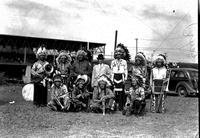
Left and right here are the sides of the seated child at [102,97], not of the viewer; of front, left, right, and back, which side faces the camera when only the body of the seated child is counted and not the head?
front

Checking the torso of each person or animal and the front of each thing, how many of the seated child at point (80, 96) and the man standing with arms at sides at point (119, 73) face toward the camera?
2

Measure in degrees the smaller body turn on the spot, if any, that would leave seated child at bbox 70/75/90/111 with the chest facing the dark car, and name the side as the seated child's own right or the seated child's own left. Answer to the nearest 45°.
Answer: approximately 135° to the seated child's own left

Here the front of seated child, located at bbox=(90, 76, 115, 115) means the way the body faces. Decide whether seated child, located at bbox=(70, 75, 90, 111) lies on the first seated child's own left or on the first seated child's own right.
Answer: on the first seated child's own right

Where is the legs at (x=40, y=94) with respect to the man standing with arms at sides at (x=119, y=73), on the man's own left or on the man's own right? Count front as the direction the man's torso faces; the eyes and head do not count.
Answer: on the man's own right

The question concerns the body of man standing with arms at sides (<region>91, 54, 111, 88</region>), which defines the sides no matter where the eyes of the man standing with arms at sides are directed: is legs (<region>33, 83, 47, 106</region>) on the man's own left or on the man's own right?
on the man's own right

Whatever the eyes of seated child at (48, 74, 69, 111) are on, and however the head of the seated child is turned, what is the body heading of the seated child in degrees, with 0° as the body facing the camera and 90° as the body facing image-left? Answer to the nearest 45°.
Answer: approximately 0°

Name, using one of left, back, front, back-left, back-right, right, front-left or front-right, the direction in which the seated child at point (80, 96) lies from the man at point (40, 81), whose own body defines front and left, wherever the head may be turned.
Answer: front-left

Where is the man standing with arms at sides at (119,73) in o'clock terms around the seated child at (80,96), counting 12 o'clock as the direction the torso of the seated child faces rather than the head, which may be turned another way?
The man standing with arms at sides is roughly at 9 o'clock from the seated child.

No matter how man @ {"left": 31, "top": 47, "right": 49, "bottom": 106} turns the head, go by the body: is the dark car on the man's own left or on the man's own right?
on the man's own left
